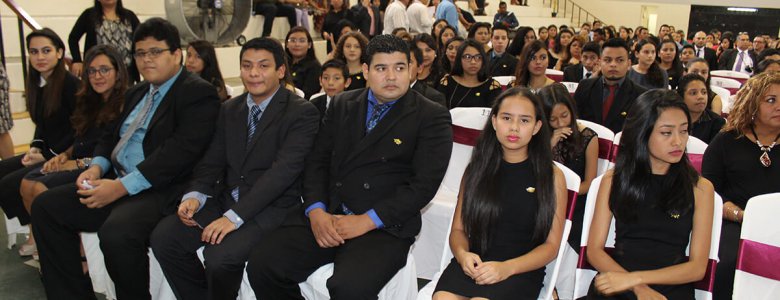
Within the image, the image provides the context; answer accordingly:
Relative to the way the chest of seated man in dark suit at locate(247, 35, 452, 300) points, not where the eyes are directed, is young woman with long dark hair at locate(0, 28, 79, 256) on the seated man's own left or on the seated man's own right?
on the seated man's own right

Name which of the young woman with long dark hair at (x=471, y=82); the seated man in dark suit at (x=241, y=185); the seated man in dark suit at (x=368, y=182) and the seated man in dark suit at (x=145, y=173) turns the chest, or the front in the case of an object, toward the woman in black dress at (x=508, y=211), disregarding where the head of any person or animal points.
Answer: the young woman with long dark hair

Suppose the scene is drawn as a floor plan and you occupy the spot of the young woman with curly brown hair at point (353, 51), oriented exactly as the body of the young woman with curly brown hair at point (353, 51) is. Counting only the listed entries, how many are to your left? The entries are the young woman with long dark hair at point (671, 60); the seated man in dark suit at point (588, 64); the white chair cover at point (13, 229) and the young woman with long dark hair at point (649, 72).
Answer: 3

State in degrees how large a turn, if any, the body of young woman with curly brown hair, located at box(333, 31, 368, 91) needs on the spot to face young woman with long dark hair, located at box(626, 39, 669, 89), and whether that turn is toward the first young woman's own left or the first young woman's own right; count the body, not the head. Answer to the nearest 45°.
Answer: approximately 90° to the first young woman's own left

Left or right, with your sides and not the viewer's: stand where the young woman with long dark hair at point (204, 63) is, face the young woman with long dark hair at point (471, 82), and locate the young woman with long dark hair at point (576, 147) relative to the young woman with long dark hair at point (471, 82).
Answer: right

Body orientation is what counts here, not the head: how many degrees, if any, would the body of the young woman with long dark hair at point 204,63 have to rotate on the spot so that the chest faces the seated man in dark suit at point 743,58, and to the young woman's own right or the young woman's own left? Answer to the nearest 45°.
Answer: approximately 135° to the young woman's own left

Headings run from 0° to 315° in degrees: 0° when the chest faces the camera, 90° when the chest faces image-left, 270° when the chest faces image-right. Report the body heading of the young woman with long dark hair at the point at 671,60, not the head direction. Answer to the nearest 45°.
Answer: approximately 45°

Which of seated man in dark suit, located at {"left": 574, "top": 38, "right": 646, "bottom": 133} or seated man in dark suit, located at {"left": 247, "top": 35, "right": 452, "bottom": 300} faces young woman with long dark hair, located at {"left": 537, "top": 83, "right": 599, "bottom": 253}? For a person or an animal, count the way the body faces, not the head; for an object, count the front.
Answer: seated man in dark suit, located at {"left": 574, "top": 38, "right": 646, "bottom": 133}

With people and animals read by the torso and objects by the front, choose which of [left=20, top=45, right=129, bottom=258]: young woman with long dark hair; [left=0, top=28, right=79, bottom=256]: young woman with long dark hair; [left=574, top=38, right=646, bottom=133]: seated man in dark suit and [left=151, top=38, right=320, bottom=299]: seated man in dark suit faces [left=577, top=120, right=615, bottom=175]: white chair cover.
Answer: [left=574, top=38, right=646, bottom=133]: seated man in dark suit

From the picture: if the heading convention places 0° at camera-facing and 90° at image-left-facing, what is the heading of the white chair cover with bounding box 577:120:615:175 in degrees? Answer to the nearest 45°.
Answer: approximately 45°

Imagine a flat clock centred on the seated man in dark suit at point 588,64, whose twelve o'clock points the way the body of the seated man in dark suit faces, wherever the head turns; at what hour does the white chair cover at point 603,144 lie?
The white chair cover is roughly at 12 o'clock from the seated man in dark suit.

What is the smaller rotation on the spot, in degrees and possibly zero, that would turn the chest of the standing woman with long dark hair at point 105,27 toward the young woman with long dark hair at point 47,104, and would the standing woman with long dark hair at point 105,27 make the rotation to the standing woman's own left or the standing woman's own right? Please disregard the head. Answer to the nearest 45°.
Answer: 0° — they already face them

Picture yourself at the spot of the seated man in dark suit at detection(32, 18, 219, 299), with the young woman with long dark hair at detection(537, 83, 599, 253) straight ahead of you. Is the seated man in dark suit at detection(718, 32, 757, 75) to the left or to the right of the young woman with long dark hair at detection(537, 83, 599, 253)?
left
